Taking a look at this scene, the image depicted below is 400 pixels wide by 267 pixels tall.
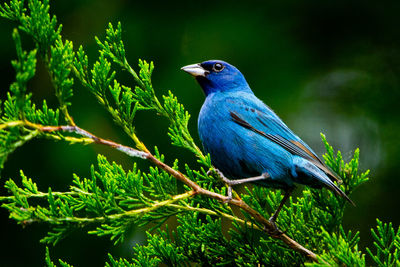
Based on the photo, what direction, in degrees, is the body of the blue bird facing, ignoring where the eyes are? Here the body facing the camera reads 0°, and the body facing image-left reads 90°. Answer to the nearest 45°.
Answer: approximately 90°
